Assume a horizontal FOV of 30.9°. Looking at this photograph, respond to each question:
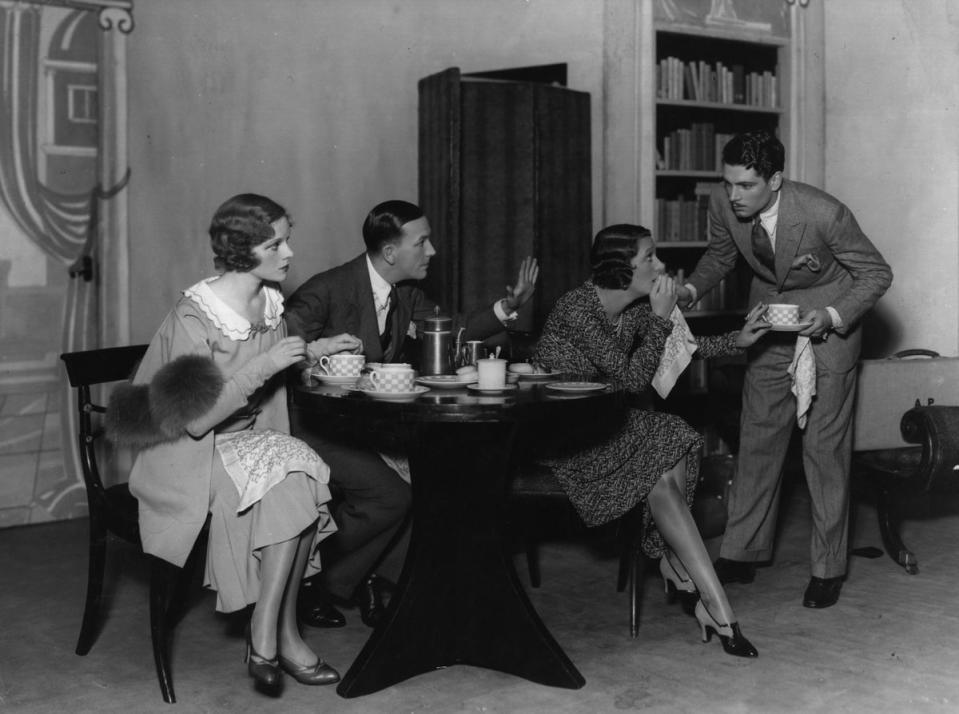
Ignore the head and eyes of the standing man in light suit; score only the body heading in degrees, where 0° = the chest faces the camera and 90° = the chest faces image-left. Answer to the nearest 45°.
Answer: approximately 45°

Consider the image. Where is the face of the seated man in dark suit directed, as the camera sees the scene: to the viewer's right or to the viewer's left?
to the viewer's right

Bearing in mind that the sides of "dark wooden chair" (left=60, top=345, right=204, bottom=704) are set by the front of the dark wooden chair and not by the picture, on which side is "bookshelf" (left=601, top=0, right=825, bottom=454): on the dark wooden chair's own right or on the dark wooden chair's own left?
on the dark wooden chair's own left

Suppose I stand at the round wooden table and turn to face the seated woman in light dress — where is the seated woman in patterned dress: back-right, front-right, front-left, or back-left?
back-right
